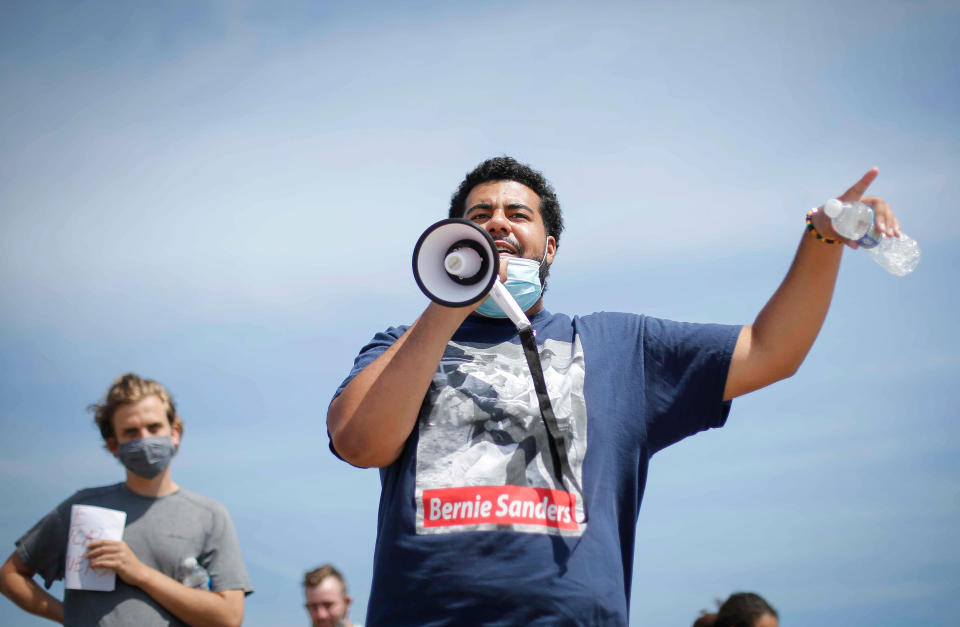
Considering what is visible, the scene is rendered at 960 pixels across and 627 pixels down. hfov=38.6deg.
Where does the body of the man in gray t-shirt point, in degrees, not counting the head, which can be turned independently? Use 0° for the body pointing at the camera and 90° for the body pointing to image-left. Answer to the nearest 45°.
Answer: approximately 0°

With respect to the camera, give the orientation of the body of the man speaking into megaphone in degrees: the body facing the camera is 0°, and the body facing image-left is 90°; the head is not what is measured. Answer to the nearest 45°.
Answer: approximately 0°

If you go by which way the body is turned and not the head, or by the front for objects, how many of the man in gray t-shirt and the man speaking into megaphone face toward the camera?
2

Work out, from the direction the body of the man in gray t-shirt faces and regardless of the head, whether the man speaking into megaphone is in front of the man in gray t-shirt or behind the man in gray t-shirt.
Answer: in front

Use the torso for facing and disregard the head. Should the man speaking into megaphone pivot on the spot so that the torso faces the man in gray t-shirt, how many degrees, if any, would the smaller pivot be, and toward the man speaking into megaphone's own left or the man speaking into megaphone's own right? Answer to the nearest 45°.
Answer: approximately 135° to the man speaking into megaphone's own right
